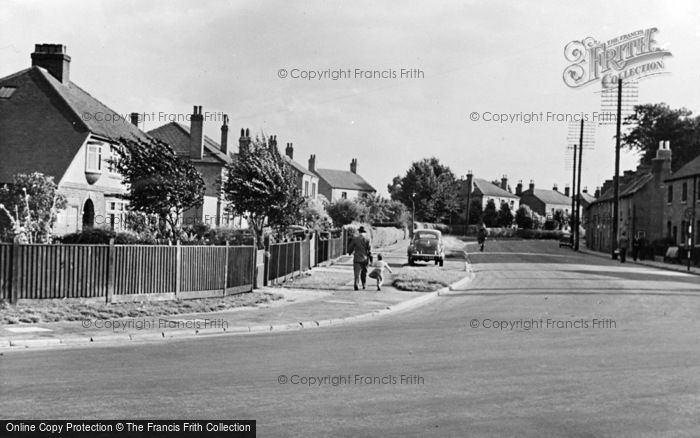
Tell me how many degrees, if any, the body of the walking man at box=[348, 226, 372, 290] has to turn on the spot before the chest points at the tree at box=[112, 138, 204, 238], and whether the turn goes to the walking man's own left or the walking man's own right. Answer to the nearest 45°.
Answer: approximately 90° to the walking man's own left

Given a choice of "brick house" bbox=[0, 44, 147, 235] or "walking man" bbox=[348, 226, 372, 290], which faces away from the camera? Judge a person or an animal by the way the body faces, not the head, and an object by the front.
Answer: the walking man

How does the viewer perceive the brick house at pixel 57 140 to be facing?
facing the viewer and to the right of the viewer

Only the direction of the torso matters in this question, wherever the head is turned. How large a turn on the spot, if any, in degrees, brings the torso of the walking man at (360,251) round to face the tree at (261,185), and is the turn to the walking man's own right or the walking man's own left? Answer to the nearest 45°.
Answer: approximately 45° to the walking man's own left

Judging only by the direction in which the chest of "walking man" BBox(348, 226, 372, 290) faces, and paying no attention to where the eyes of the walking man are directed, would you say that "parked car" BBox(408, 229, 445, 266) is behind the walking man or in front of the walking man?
in front

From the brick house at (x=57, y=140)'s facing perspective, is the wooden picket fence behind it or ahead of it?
ahead

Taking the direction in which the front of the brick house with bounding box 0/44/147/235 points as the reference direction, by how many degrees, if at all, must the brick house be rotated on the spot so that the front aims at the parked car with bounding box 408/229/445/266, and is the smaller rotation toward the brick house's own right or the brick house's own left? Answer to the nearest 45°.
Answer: approximately 45° to the brick house's own left

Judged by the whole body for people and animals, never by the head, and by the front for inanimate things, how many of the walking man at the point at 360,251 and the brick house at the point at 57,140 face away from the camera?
1

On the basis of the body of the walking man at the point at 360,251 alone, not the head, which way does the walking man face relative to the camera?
away from the camera
